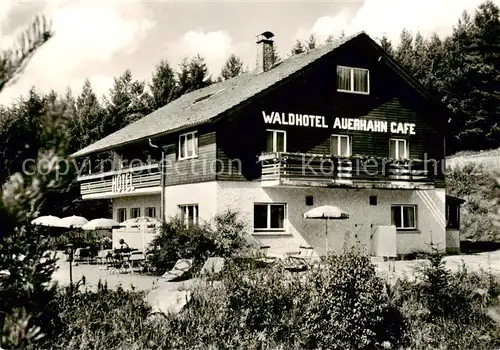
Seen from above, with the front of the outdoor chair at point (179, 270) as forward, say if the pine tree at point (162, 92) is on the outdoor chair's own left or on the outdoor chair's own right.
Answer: on the outdoor chair's own right

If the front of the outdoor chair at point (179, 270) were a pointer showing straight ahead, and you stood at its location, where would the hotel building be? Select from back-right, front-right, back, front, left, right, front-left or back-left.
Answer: back

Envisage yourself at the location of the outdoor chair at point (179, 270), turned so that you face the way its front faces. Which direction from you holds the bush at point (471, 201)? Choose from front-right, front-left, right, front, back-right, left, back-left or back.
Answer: back

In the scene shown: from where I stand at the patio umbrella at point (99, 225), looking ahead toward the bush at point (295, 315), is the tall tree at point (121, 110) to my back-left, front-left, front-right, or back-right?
back-left

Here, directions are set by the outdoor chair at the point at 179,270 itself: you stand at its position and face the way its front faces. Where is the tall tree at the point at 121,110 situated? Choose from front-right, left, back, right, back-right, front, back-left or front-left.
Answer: back-right

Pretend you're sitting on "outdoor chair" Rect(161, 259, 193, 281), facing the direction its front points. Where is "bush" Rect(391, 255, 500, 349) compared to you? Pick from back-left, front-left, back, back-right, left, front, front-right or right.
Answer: left

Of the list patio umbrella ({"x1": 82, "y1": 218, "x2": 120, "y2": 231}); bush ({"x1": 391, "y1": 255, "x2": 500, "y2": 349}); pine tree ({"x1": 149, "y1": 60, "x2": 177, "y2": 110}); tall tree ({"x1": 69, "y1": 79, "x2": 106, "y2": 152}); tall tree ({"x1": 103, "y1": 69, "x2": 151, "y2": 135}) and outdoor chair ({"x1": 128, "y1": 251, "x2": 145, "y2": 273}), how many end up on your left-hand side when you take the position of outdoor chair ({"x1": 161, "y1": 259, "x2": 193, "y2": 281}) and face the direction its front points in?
1

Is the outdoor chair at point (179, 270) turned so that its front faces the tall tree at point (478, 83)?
no

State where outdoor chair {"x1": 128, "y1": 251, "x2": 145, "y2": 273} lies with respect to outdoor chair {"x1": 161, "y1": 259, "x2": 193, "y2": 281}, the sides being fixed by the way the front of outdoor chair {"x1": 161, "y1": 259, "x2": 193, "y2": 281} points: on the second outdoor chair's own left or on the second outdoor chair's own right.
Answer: on the second outdoor chair's own right

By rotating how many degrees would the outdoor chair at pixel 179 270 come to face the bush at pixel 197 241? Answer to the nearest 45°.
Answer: approximately 135° to its right

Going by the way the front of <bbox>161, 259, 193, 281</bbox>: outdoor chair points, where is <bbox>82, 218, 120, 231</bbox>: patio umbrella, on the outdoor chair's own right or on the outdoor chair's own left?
on the outdoor chair's own right

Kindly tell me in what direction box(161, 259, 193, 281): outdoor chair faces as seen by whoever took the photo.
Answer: facing the viewer and to the left of the viewer

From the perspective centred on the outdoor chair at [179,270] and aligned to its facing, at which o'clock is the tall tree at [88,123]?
The tall tree is roughly at 4 o'clock from the outdoor chair.

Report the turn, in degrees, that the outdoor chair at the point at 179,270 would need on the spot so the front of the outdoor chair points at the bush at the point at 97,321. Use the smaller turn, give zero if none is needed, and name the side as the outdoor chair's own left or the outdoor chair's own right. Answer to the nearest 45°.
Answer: approximately 45° to the outdoor chair's own left

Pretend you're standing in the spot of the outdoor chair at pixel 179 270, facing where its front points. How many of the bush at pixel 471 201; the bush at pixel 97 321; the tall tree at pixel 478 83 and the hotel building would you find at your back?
3
